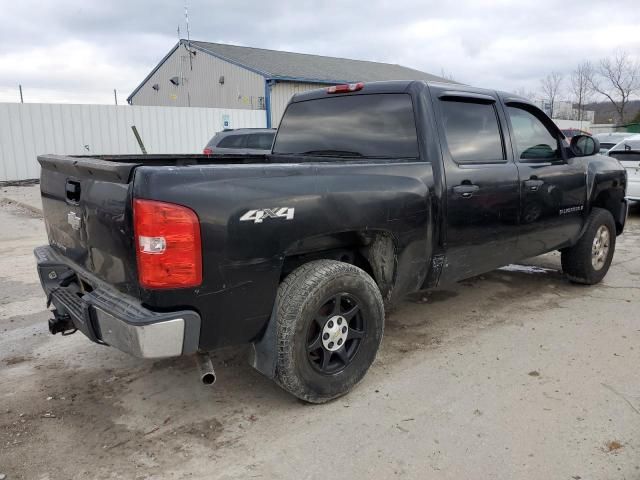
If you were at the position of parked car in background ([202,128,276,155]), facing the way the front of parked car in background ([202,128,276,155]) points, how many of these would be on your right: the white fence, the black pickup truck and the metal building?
1

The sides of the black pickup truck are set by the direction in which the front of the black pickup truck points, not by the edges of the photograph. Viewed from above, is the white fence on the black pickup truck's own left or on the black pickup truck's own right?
on the black pickup truck's own left

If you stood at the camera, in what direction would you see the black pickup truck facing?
facing away from the viewer and to the right of the viewer

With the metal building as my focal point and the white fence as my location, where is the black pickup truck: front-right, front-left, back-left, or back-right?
back-right

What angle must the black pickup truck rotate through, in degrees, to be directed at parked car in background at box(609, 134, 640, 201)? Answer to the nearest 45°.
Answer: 0° — it already faces it

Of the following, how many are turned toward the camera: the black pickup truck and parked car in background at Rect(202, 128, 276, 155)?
0

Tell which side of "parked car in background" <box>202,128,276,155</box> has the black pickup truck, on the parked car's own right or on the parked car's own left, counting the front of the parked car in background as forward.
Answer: on the parked car's own right

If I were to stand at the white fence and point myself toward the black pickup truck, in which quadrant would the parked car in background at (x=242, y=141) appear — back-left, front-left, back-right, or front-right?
front-left

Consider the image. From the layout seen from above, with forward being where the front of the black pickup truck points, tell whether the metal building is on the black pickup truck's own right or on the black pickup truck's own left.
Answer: on the black pickup truck's own left

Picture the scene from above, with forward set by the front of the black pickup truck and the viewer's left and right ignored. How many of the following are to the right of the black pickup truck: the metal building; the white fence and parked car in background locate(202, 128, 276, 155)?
0

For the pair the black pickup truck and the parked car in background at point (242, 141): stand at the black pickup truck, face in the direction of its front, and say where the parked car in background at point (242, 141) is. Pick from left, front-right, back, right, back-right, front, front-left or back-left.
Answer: front-left
